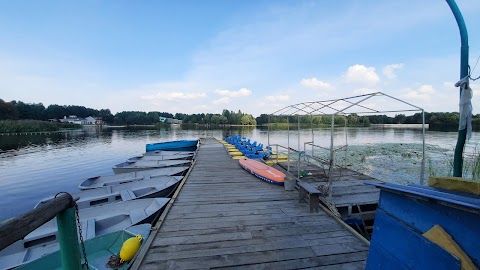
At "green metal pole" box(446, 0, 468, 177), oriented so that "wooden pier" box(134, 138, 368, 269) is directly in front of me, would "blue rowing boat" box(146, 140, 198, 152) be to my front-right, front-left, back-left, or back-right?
front-right

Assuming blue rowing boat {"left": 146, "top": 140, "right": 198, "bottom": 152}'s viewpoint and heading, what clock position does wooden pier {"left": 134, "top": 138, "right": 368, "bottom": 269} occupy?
The wooden pier is roughly at 3 o'clock from the blue rowing boat.

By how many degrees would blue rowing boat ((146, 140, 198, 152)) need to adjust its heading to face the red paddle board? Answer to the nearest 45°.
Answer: approximately 90° to its right

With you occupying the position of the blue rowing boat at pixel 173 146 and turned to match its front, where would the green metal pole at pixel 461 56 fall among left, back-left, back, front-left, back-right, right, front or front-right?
right

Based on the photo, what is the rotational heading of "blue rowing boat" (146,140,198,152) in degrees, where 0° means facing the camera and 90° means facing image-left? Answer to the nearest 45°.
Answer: approximately 270°

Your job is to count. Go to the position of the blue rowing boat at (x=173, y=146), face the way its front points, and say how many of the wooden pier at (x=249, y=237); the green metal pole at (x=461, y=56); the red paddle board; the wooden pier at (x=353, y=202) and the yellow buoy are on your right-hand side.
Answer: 5
